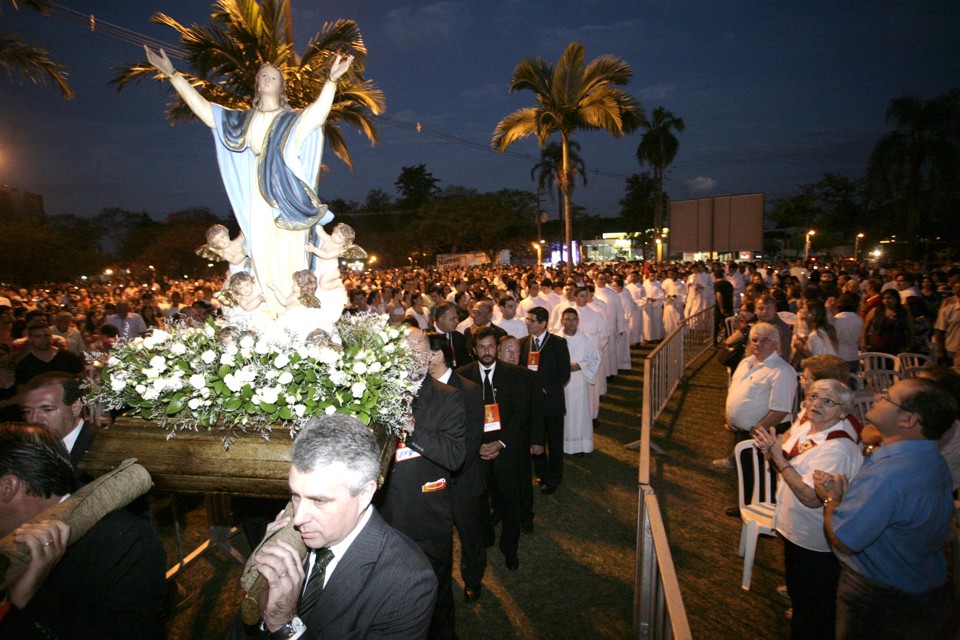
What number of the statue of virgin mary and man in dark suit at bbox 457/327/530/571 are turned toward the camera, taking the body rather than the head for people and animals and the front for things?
2

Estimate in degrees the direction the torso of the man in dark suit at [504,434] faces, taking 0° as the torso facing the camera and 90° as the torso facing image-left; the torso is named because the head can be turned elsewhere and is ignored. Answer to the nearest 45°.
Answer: approximately 0°

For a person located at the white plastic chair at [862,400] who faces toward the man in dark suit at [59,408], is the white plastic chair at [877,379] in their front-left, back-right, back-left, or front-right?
back-right

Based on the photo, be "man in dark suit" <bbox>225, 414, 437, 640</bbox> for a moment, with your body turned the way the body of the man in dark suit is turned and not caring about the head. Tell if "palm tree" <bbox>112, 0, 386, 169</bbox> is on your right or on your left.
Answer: on your right

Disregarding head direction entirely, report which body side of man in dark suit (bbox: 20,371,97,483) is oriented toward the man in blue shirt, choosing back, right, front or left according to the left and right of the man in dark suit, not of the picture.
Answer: left

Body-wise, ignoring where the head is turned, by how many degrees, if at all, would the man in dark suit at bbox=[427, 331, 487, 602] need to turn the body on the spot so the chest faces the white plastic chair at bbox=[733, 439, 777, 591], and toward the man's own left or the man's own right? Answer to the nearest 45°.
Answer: approximately 135° to the man's own left

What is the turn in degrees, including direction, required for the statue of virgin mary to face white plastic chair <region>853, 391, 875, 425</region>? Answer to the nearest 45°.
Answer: approximately 90° to its left

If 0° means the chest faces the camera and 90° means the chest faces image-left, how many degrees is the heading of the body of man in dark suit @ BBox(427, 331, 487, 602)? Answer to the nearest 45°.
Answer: approximately 45°

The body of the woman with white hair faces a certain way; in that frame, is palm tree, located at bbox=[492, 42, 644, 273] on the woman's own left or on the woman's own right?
on the woman's own right
